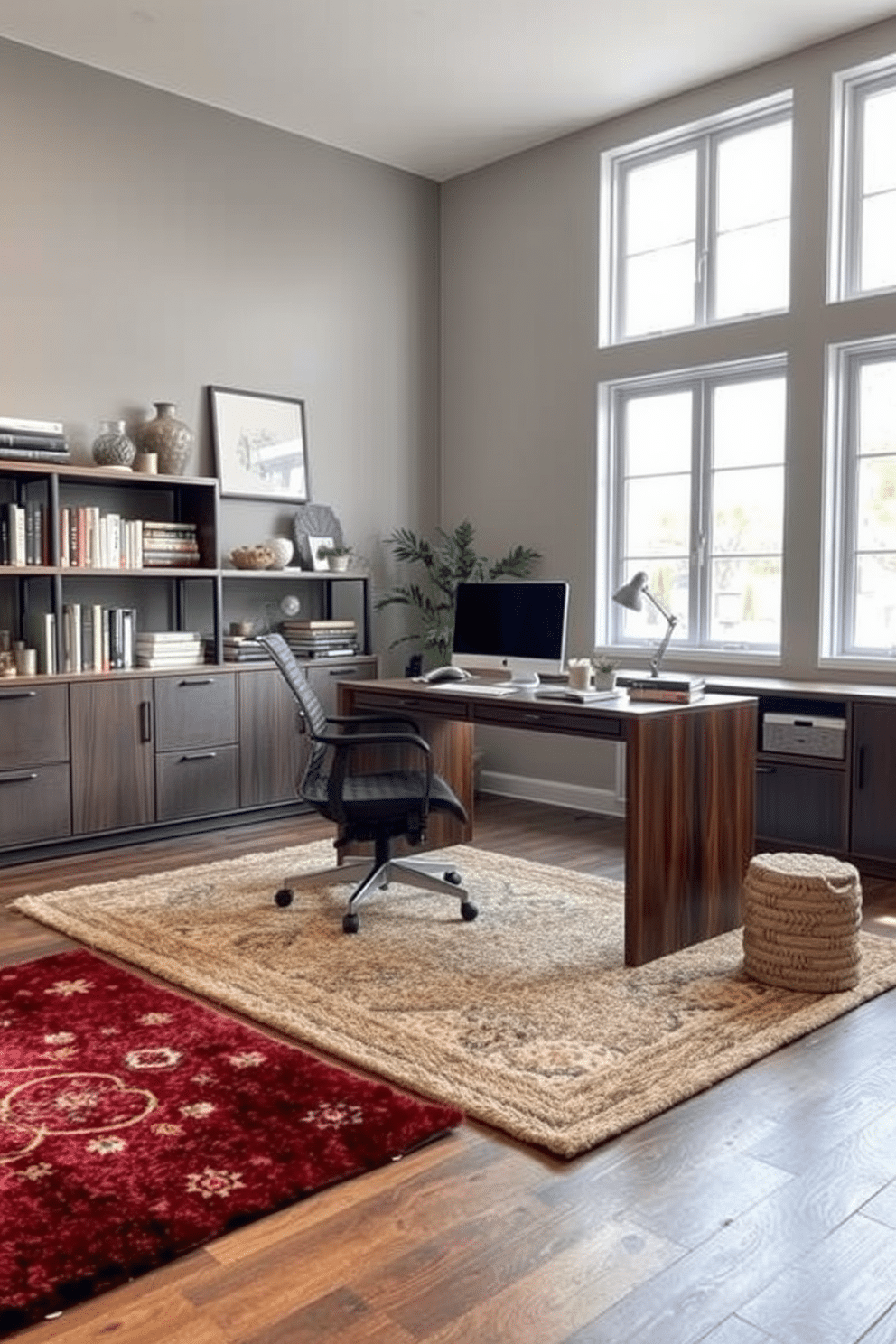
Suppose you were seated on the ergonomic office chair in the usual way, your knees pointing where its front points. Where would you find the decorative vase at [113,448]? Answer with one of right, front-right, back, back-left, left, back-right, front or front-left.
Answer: back-left

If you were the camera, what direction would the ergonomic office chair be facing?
facing to the right of the viewer

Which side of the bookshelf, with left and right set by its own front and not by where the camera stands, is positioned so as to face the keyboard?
front

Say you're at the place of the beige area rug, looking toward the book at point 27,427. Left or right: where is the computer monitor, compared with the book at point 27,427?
right

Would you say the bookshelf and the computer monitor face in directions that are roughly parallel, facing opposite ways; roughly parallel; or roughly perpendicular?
roughly perpendicular

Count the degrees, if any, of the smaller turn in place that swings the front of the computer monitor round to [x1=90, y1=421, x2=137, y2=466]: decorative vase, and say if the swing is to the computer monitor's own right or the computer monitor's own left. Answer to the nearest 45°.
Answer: approximately 45° to the computer monitor's own right

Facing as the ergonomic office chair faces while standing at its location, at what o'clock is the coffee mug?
The coffee mug is roughly at 12 o'clock from the ergonomic office chair.

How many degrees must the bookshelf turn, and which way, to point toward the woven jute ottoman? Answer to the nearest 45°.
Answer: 0° — it already faces it

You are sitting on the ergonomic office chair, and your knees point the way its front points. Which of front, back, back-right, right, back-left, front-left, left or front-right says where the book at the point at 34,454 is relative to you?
back-left

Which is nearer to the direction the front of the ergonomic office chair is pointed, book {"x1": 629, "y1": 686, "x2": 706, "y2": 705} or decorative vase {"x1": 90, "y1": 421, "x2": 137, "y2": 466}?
the book

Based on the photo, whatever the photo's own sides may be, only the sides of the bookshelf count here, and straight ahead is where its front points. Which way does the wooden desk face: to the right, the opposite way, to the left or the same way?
to the right

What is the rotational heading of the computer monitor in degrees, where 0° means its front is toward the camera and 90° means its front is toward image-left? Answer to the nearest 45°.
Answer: approximately 45°

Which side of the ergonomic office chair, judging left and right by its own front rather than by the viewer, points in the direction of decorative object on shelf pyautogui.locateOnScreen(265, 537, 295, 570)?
left

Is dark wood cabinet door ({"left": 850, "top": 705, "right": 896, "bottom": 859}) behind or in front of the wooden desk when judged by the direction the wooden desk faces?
behind

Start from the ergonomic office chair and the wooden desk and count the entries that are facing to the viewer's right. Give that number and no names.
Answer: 1

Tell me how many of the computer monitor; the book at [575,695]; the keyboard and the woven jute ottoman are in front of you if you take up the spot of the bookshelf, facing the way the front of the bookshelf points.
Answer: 4

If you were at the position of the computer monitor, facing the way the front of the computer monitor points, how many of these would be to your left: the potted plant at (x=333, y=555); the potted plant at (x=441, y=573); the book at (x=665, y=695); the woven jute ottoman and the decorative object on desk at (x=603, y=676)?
3

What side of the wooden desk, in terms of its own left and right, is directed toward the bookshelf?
right
